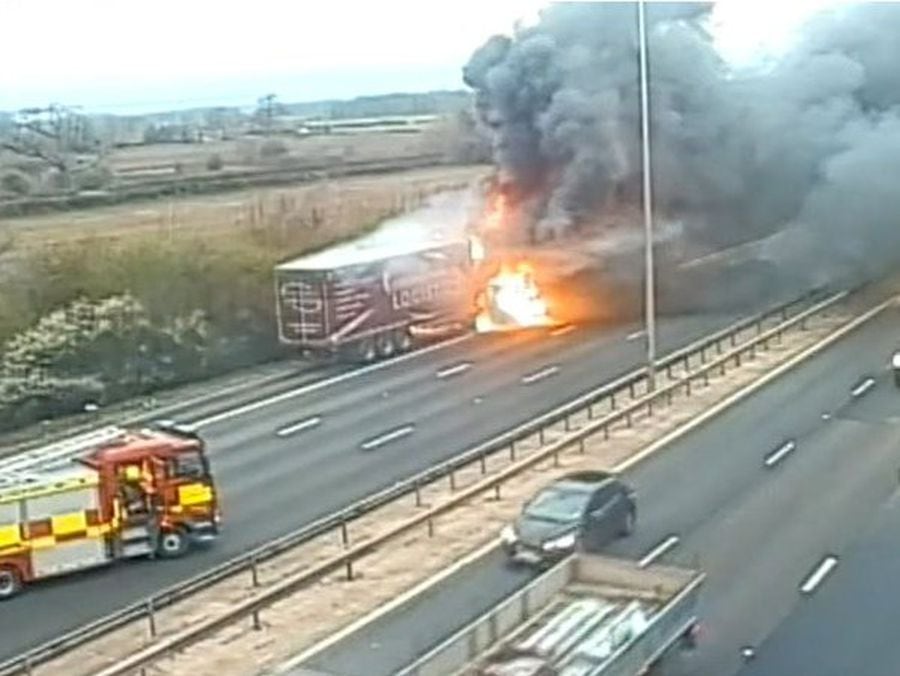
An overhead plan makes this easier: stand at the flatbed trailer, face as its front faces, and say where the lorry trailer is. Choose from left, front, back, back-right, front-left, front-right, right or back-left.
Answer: back-right

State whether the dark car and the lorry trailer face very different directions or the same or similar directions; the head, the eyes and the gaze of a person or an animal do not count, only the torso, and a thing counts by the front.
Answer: very different directions

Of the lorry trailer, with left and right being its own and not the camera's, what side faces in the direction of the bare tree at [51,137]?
left

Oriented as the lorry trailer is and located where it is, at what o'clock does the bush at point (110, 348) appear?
The bush is roughly at 7 o'clock from the lorry trailer.

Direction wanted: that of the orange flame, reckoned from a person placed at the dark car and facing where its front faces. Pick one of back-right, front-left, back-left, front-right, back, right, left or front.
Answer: back-right

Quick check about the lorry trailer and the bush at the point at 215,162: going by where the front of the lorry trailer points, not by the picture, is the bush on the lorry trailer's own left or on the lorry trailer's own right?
on the lorry trailer's own left

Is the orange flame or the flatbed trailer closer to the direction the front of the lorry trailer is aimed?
the orange flame

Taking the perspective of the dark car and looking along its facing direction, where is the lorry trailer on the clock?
The lorry trailer is roughly at 4 o'clock from the dark car.

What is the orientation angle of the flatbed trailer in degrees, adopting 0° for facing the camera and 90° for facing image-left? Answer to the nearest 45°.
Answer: approximately 45°

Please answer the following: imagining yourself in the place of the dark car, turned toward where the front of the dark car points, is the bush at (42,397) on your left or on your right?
on your right

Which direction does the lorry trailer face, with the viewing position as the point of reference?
facing away from the viewer and to the right of the viewer
